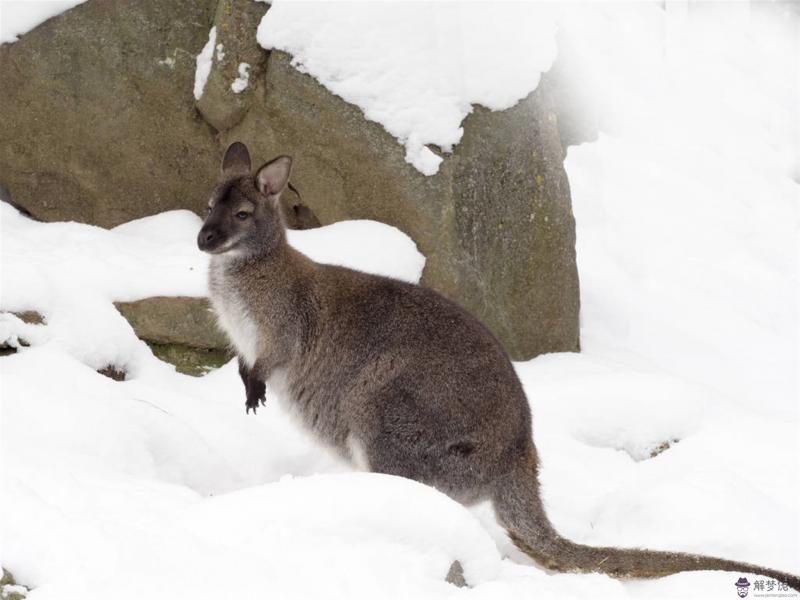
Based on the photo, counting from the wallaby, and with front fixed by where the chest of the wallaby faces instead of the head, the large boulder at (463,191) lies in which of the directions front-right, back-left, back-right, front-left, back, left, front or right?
right

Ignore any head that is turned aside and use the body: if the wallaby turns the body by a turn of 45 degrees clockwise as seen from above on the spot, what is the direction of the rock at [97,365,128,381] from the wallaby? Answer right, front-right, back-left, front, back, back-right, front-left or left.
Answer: front

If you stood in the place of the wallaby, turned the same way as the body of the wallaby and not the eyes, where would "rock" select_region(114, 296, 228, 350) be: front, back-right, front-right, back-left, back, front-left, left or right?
front-right

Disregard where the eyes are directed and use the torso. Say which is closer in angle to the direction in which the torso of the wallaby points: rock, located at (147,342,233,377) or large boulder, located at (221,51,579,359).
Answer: the rock

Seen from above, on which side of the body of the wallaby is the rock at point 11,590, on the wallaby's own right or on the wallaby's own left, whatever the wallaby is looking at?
on the wallaby's own left

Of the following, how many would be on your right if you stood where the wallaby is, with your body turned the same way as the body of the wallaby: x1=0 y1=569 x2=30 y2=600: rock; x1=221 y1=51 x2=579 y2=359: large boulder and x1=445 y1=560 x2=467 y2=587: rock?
1

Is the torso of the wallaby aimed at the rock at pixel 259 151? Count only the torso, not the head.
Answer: no

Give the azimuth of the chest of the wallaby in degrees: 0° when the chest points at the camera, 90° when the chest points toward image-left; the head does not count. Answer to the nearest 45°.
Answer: approximately 90°

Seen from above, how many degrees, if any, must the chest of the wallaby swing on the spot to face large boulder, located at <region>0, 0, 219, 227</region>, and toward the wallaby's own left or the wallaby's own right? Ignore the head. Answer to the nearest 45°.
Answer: approximately 45° to the wallaby's own right
